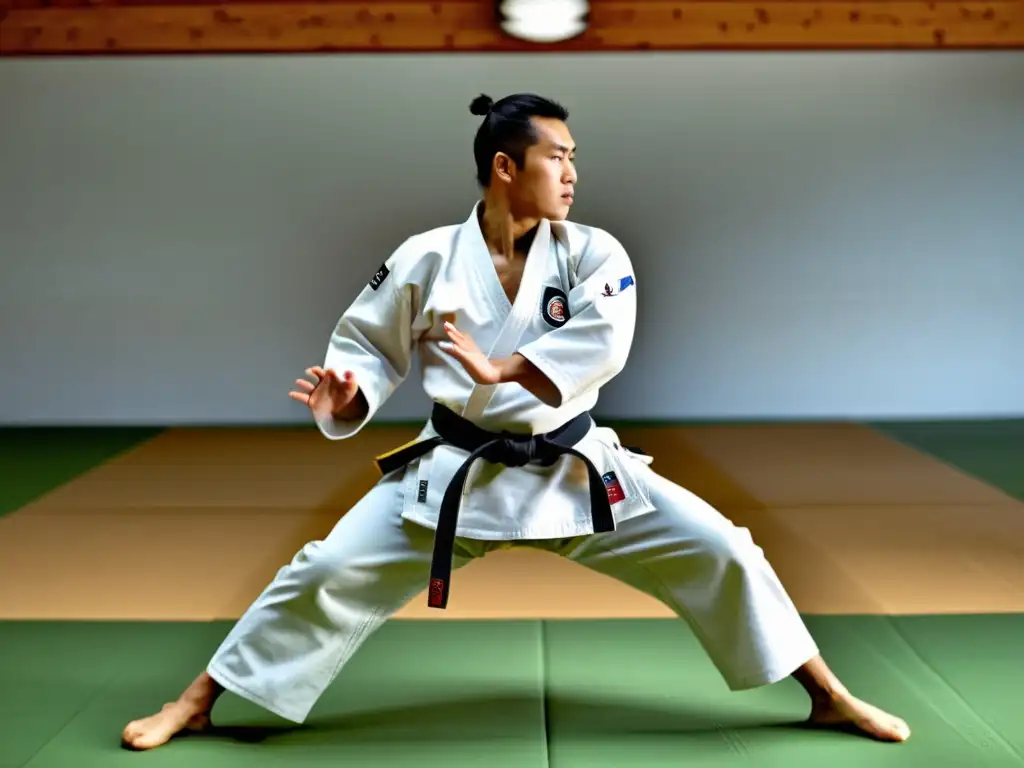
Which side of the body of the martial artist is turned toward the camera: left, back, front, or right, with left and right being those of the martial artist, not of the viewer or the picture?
front

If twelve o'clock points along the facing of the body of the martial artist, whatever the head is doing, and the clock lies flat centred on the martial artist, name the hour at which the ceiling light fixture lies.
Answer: The ceiling light fixture is roughly at 6 o'clock from the martial artist.

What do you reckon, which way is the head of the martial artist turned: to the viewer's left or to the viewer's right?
to the viewer's right

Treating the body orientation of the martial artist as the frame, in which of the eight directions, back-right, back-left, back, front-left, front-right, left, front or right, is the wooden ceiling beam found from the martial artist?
back
